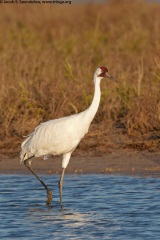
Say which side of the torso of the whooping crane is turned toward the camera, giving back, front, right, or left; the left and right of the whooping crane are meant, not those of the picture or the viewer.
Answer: right
